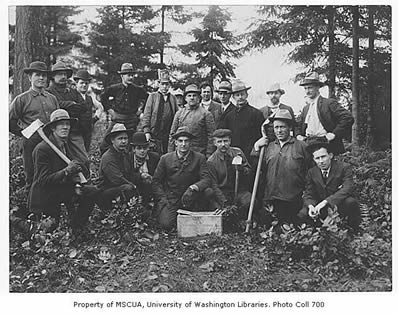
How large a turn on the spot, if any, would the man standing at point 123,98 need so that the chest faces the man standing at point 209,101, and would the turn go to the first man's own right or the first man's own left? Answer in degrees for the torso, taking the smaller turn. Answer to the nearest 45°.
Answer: approximately 90° to the first man's own left

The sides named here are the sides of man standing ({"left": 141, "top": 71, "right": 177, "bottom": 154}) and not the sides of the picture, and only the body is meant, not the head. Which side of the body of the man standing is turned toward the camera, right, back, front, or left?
front

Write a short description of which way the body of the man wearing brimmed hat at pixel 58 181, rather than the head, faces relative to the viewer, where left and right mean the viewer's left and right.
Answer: facing the viewer and to the right of the viewer

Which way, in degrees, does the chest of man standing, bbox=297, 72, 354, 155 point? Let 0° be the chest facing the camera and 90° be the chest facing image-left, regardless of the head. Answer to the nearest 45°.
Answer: approximately 45°

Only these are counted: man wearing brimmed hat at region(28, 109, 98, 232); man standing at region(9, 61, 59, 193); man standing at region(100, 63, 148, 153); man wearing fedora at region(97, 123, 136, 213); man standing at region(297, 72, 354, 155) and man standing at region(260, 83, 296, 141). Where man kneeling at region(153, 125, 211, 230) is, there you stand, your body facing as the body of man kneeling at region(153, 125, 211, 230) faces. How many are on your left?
2

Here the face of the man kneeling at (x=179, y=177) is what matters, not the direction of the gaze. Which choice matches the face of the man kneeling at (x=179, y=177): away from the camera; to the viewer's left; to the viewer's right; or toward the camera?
toward the camera

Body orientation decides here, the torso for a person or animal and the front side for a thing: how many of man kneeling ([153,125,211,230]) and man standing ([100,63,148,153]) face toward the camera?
2

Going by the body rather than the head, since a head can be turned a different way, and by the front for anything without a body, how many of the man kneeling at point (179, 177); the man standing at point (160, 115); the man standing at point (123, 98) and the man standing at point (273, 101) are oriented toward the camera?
4

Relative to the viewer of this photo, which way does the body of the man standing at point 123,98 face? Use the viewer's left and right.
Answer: facing the viewer

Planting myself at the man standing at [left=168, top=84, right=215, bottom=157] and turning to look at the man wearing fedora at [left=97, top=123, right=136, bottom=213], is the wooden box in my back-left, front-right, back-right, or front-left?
front-left

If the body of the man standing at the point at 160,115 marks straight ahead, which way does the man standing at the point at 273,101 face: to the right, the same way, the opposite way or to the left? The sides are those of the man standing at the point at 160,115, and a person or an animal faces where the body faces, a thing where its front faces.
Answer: the same way

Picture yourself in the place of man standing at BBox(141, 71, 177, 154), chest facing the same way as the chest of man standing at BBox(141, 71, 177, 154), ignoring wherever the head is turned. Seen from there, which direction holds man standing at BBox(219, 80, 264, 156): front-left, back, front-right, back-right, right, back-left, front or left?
front-left

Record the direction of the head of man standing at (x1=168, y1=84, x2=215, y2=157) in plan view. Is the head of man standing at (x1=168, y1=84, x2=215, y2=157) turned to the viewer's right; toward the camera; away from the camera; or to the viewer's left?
toward the camera

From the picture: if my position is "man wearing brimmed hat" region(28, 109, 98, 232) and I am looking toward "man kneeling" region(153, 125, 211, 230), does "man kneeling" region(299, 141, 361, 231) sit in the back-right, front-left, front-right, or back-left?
front-right
